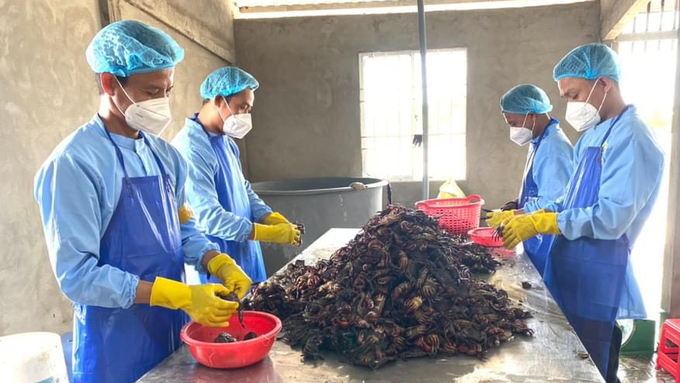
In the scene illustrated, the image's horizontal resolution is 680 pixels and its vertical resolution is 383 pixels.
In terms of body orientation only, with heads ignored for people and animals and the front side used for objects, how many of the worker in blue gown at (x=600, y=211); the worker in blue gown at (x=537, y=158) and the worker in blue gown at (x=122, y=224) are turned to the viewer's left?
2

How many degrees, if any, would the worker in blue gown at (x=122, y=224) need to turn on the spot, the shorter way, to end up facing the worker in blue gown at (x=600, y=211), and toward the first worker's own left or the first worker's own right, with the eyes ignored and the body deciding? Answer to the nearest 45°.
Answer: approximately 45° to the first worker's own left

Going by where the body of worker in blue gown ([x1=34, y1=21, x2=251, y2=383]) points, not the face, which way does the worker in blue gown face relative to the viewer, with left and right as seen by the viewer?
facing the viewer and to the right of the viewer

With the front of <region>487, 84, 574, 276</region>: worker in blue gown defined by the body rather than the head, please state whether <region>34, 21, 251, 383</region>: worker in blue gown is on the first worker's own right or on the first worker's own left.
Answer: on the first worker's own left

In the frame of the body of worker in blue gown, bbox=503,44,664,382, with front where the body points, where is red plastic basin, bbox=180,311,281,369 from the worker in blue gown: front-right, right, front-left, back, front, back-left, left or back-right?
front-left

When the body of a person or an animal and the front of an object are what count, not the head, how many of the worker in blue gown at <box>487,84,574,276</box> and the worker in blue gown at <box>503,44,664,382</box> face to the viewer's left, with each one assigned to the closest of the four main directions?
2

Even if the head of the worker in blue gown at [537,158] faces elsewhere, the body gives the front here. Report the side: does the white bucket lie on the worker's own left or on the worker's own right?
on the worker's own left

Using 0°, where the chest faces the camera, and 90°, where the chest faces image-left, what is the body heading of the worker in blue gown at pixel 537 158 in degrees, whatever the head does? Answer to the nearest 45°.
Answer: approximately 90°

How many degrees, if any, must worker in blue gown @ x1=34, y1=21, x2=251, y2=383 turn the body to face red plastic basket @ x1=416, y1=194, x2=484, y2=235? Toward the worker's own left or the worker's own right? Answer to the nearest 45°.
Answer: approximately 45° to the worker's own left

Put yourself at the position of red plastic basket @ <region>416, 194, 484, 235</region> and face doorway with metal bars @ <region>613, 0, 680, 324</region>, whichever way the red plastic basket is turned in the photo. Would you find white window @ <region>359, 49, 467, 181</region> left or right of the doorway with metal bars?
left

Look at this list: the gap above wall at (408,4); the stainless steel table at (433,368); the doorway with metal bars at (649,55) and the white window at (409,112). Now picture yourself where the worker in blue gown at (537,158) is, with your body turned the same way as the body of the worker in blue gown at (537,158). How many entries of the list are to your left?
1

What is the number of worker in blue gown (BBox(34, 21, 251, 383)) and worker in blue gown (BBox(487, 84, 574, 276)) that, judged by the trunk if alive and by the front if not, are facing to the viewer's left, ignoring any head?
1

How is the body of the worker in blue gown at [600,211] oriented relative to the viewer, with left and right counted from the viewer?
facing to the left of the viewer
